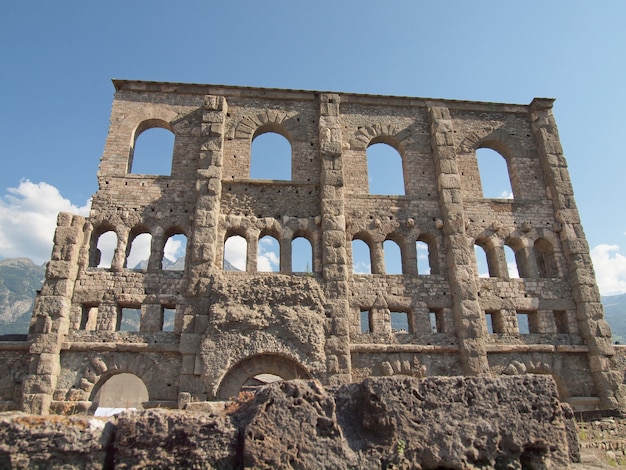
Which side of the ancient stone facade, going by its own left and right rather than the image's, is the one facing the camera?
front

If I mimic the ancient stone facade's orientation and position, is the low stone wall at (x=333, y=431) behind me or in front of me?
in front
